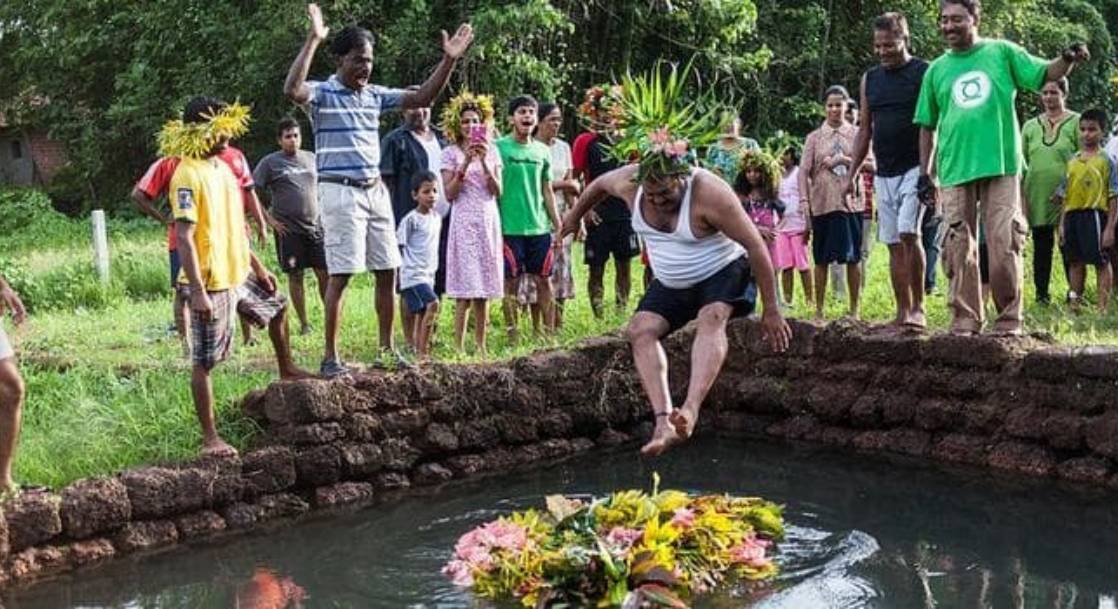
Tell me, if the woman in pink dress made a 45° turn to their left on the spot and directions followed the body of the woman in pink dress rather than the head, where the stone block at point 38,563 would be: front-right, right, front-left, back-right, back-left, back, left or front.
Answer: right

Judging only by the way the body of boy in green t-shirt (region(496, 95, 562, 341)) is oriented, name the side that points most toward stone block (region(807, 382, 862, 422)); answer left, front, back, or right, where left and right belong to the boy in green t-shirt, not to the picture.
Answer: left

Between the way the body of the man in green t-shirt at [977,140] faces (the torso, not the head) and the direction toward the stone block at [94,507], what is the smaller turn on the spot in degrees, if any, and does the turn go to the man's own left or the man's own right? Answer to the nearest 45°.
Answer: approximately 45° to the man's own right

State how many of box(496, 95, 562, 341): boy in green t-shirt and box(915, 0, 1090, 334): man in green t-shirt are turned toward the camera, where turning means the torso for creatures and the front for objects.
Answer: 2

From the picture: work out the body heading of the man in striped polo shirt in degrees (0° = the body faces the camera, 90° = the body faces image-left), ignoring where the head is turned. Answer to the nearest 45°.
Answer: approximately 315°

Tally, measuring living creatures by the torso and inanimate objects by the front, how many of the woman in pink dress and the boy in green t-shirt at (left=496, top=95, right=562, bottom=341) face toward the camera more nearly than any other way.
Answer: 2

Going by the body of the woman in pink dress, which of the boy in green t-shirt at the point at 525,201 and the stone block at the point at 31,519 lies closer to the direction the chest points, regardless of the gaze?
the stone block

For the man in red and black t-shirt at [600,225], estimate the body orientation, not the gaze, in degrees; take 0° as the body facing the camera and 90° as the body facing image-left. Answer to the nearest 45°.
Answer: approximately 0°
